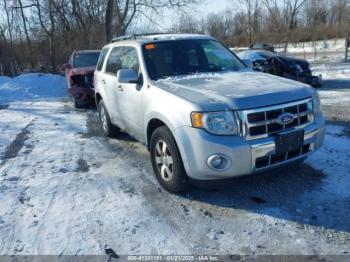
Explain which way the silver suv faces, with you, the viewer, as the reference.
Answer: facing the viewer and to the right of the viewer

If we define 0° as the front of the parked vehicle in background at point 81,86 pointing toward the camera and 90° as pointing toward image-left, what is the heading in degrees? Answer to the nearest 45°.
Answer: approximately 0°

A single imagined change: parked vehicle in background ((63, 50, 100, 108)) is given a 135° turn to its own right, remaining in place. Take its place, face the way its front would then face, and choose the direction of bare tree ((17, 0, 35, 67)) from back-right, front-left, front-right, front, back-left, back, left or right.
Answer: front-right

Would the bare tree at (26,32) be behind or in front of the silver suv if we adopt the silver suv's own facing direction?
behind

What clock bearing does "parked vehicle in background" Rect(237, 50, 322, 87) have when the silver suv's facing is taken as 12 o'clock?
The parked vehicle in background is roughly at 8 o'clock from the silver suv.

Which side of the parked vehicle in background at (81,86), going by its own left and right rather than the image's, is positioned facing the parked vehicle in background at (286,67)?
left
